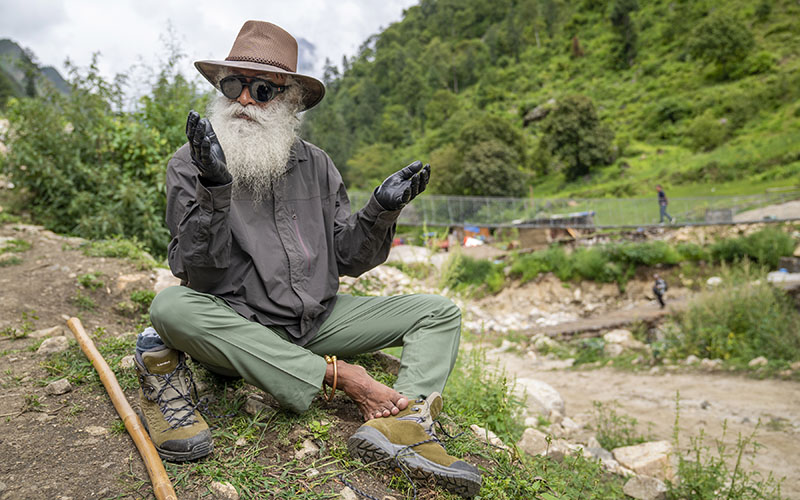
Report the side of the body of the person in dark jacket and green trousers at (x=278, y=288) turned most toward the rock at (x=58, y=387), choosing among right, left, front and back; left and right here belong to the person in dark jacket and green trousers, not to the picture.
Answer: right

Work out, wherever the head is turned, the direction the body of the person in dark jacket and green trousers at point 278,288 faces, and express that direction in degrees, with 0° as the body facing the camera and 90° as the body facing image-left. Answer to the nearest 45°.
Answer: approximately 0°

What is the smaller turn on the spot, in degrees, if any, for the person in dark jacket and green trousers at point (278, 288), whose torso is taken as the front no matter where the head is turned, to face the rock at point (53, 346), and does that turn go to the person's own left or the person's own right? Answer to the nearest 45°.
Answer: approximately 135° to the person's own right

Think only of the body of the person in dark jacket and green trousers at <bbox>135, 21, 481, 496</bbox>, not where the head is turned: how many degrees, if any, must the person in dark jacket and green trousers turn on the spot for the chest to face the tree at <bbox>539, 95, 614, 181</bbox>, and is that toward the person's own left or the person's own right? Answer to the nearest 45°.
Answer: approximately 135° to the person's own left

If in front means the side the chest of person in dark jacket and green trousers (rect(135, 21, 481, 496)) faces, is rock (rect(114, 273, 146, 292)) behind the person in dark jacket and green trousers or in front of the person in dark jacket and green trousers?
behind

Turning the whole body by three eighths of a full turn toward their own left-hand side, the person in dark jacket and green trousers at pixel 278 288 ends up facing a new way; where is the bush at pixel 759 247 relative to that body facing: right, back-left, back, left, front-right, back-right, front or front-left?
front

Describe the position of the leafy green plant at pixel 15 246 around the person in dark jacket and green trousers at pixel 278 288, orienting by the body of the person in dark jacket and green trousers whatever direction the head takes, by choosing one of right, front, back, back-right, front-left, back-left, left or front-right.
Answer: back-right

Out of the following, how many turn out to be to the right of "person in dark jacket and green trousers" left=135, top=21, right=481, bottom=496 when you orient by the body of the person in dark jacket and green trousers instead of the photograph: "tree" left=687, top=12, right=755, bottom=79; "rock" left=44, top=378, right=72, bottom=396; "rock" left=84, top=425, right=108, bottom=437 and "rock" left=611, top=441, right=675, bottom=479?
2

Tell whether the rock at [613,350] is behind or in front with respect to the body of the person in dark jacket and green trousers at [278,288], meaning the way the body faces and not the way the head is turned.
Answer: behind

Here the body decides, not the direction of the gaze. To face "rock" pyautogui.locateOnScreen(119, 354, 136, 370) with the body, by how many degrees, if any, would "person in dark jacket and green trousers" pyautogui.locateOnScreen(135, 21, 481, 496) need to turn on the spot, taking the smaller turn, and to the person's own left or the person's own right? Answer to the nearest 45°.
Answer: approximately 135° to the person's own right

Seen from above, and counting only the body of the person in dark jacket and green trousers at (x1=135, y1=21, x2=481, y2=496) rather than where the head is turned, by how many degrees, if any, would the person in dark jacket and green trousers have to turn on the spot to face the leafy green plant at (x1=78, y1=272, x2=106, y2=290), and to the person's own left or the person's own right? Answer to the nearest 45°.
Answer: approximately 135° to the person's own right

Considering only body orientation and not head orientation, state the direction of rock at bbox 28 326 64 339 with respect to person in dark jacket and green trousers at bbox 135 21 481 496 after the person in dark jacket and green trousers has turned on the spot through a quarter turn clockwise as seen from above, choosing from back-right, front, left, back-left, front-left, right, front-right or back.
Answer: front-right

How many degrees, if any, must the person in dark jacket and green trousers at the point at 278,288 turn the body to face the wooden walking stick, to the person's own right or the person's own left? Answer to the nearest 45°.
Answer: approximately 45° to the person's own right

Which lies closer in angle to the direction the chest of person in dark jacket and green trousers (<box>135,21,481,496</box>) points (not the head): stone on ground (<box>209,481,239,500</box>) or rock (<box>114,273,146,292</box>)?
the stone on ground
